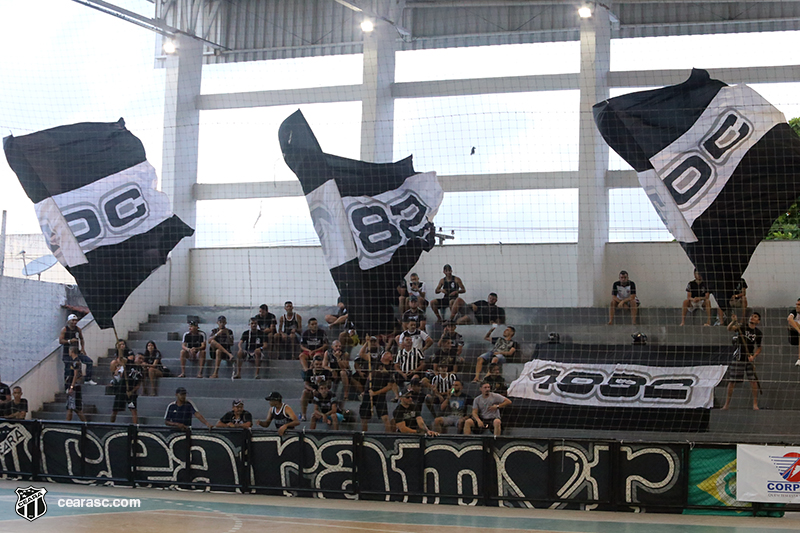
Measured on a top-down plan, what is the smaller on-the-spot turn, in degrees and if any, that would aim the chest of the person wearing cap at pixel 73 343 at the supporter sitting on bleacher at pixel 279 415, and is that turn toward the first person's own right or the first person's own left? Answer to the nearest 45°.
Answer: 0° — they already face them

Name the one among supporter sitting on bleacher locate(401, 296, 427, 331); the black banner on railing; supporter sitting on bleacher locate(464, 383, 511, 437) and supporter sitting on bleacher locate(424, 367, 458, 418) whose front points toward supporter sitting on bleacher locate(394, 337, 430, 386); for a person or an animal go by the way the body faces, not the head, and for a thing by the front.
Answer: supporter sitting on bleacher locate(401, 296, 427, 331)

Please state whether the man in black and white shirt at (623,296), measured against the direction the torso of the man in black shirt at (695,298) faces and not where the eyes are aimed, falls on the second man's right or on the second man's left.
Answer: on the second man's right

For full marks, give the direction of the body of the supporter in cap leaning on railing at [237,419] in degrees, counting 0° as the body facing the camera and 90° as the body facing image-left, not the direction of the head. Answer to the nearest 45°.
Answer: approximately 0°

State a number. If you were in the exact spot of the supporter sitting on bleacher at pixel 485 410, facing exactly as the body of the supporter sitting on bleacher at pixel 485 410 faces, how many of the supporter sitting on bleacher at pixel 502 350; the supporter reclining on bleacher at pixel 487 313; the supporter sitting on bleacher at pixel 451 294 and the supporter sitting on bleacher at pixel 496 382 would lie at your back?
4

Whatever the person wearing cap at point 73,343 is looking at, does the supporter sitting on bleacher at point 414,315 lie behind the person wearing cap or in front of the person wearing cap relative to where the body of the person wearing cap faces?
in front

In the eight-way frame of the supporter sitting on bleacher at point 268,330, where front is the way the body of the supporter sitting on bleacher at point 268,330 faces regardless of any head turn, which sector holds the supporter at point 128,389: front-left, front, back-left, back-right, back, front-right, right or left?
right

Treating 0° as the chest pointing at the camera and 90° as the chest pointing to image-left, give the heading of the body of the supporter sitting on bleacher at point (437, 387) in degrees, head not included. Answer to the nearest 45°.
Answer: approximately 45°

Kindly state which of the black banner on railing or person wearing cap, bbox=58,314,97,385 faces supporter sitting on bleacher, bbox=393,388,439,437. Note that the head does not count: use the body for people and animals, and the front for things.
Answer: the person wearing cap

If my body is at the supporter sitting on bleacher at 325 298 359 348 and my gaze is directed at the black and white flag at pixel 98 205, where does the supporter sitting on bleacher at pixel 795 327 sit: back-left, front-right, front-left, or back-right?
back-left

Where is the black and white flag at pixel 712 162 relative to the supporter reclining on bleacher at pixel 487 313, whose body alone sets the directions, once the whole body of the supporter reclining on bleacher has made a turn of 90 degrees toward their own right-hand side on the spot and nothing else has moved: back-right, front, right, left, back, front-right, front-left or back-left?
back

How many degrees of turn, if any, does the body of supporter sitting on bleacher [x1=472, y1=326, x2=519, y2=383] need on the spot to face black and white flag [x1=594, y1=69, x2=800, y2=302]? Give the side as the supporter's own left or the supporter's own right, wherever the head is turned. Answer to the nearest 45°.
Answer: approximately 135° to the supporter's own left

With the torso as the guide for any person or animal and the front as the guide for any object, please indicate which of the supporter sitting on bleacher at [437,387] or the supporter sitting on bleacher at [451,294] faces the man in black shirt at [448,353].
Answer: the supporter sitting on bleacher at [451,294]
